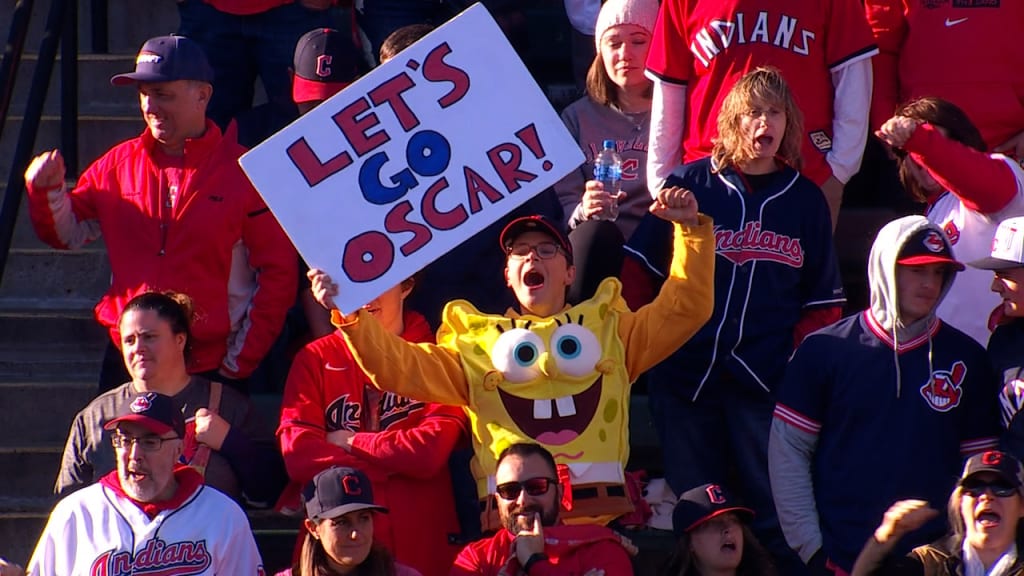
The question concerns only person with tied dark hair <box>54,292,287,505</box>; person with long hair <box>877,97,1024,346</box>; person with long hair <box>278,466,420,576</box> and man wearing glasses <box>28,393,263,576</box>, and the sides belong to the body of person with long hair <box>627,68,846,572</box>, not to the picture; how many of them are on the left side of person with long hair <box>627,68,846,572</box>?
1

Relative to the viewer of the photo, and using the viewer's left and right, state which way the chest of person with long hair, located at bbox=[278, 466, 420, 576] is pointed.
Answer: facing the viewer and to the right of the viewer

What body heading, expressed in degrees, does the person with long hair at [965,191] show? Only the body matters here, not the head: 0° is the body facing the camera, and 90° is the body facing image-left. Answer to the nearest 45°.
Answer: approximately 45°

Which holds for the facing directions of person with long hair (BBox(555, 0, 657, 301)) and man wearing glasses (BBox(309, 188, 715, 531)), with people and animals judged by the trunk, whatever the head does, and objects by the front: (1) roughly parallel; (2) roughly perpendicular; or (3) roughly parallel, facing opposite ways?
roughly parallel

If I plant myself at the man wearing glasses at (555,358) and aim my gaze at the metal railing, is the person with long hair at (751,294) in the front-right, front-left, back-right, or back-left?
back-right

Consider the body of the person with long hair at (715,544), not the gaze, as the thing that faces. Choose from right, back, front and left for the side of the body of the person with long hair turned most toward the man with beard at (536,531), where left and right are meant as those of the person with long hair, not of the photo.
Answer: right

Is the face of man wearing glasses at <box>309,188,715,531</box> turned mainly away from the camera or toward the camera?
toward the camera

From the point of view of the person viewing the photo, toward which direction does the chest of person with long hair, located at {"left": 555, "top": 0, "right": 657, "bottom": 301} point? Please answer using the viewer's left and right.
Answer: facing the viewer

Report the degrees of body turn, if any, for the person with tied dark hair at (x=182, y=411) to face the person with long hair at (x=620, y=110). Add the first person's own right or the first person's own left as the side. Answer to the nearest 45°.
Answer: approximately 135° to the first person's own left

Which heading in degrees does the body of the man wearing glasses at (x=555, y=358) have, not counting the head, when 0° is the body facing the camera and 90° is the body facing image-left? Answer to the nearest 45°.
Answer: approximately 0°

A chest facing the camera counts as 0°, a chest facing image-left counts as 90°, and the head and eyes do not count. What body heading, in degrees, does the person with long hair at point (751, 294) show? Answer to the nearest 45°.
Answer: approximately 0°

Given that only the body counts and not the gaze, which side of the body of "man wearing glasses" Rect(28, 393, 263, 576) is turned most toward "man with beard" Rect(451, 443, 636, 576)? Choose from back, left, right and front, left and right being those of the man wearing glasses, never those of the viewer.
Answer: left

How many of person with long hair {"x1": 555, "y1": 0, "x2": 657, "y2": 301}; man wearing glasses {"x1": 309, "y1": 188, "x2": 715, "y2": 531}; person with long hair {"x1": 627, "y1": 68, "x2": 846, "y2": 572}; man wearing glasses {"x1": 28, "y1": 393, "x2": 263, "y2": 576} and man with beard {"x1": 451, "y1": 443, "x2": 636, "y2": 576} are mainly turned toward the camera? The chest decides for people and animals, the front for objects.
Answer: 5

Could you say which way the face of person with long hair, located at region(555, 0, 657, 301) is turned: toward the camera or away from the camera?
toward the camera

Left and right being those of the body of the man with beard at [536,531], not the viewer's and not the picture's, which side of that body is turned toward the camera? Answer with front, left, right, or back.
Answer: front

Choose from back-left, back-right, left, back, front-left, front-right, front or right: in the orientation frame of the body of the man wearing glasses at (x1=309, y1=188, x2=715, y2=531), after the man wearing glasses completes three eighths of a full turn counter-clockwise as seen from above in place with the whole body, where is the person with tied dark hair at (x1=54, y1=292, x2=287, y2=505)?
back-left
